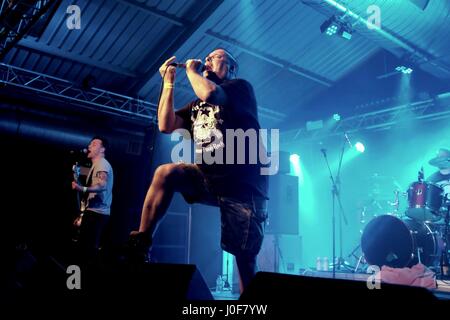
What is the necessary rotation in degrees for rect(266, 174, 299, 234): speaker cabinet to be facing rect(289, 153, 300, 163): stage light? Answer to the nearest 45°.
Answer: approximately 135° to its right

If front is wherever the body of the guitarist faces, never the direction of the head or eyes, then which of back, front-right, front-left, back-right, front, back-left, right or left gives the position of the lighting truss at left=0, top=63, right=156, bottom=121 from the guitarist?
right

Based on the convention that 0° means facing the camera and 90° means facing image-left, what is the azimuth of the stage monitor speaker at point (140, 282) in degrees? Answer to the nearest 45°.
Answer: approximately 180°

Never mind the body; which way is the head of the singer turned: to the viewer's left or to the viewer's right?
to the viewer's left

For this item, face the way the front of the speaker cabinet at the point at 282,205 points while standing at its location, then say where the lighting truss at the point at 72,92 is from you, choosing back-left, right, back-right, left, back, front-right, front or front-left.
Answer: front-right

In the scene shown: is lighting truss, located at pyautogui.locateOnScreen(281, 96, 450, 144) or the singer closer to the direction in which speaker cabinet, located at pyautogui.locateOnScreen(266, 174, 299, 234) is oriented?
the singer
